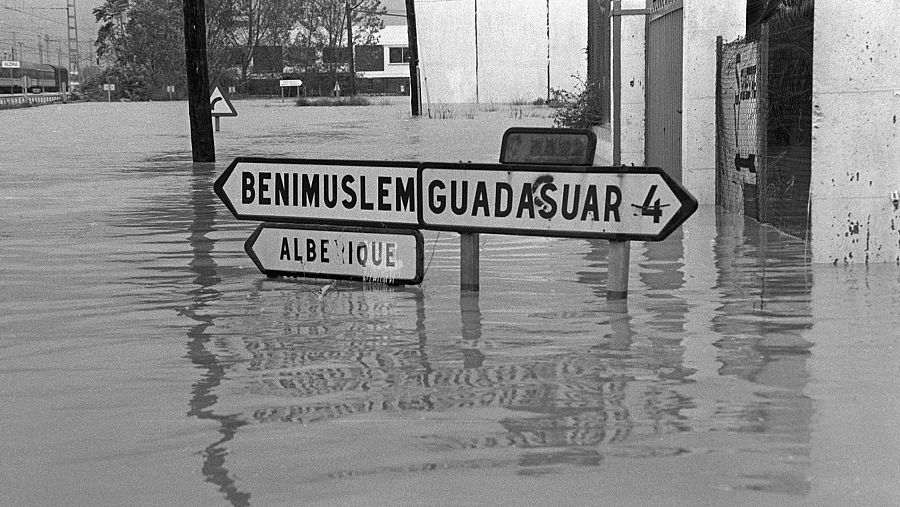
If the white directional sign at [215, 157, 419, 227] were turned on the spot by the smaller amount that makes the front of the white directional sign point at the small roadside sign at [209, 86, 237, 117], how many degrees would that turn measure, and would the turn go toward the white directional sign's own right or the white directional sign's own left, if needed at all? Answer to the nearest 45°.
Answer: approximately 180°

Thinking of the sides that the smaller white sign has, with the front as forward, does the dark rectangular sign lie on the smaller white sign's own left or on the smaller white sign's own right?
on the smaller white sign's own left

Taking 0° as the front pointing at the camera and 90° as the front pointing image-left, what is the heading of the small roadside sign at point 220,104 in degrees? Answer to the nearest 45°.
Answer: approximately 0°

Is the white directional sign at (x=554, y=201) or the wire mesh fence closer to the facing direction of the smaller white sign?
the white directional sign

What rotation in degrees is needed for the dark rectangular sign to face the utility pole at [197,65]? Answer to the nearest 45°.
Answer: approximately 180°

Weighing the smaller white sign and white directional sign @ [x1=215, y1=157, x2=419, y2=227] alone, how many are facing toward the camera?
2

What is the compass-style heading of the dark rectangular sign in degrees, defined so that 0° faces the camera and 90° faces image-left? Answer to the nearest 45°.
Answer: approximately 0°
